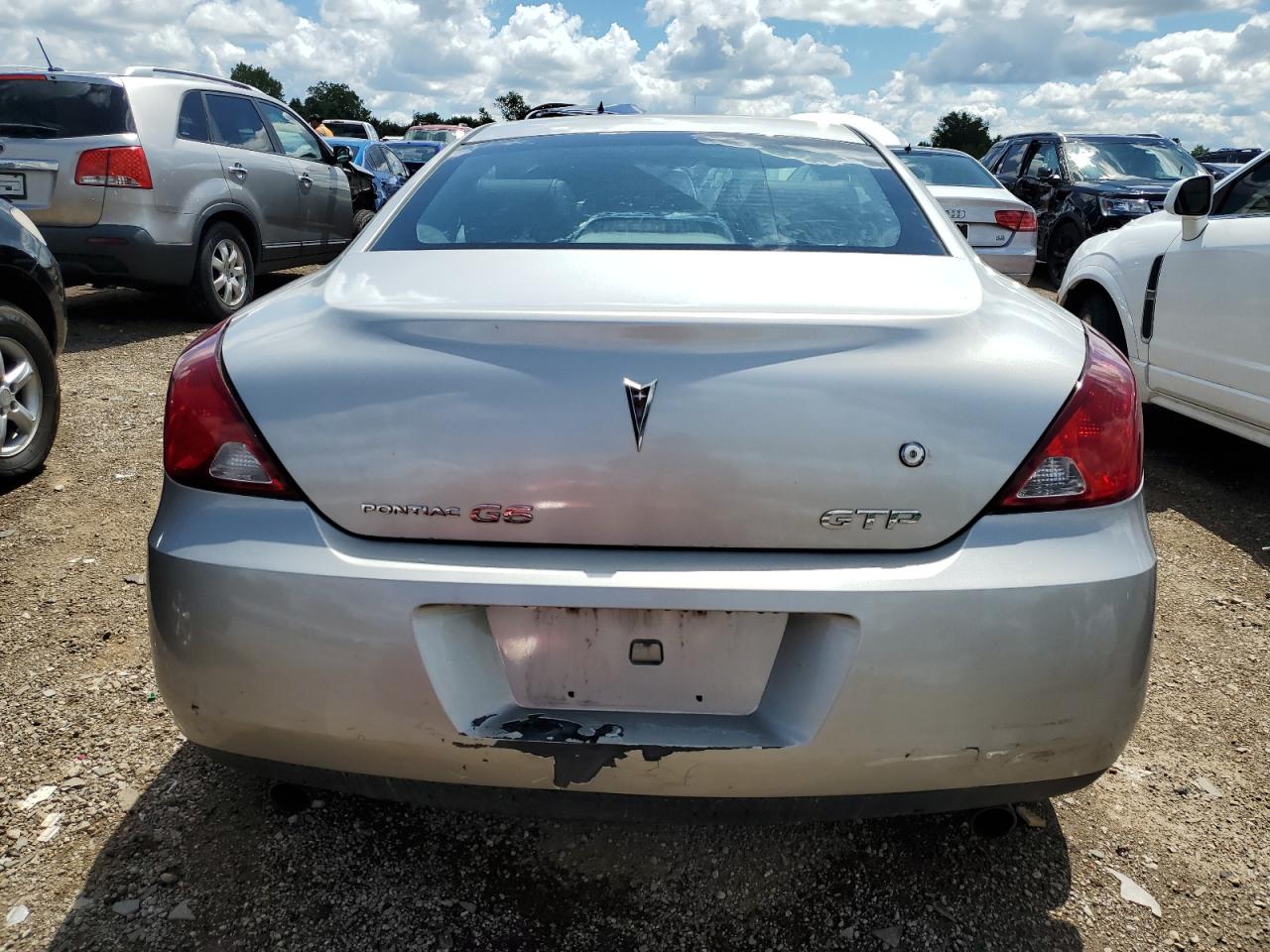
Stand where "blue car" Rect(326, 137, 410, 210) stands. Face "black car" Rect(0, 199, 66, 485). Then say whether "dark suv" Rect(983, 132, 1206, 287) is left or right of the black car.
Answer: left

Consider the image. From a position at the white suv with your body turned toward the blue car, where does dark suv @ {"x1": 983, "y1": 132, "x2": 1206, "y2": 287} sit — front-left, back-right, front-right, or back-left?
front-right

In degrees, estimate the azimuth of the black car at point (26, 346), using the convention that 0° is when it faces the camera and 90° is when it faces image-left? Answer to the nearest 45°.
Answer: approximately 225°

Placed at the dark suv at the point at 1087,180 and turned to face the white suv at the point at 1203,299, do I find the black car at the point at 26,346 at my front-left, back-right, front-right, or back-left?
front-right

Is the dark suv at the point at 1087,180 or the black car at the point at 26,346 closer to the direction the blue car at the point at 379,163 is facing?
the dark suv

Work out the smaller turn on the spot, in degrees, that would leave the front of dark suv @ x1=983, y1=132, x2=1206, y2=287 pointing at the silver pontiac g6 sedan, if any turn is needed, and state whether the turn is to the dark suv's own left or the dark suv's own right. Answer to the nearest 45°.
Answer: approximately 45° to the dark suv's own right

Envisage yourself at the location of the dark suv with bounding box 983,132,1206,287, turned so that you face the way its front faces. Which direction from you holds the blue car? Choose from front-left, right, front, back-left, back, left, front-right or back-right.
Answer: back-right

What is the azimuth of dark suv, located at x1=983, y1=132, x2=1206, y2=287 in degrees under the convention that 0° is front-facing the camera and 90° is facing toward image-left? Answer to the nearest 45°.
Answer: approximately 315°

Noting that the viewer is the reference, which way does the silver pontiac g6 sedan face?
facing away from the viewer

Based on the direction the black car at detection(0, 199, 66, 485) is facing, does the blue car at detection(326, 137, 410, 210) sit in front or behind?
in front

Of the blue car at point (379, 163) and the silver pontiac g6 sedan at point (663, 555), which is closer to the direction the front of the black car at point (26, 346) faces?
the blue car
